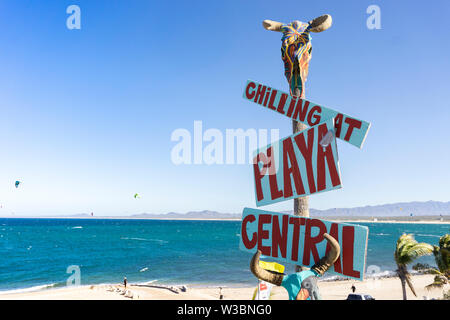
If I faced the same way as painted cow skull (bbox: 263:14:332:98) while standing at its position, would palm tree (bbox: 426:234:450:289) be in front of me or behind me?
behind

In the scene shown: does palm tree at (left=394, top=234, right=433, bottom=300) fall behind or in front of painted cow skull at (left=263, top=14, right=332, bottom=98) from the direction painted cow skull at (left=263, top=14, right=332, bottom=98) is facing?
behind

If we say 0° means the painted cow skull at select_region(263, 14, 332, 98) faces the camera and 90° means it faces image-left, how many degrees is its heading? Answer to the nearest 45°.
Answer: approximately 0°
